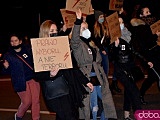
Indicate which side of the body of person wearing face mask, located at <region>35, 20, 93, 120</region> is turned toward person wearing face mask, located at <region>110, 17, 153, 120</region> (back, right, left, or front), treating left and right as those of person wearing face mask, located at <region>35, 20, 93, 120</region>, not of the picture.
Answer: left

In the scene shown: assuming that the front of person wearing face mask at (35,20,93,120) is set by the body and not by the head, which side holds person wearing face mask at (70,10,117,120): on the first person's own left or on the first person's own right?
on the first person's own left

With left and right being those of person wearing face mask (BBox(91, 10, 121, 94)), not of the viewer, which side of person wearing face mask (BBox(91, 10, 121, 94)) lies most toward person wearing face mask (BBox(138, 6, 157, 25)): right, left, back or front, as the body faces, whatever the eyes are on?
left

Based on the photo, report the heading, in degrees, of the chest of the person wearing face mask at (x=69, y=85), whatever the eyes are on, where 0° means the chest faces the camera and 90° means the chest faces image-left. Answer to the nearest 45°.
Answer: approximately 315°

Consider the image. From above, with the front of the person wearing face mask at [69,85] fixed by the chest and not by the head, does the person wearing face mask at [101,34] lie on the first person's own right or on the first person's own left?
on the first person's own left

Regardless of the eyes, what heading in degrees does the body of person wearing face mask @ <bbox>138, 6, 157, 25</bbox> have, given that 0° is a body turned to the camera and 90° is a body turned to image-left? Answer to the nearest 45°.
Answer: approximately 315°

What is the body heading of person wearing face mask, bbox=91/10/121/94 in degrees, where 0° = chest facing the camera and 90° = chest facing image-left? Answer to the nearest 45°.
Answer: approximately 315°

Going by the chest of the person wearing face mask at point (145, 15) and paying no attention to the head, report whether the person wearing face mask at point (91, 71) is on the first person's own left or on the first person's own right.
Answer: on the first person's own right
